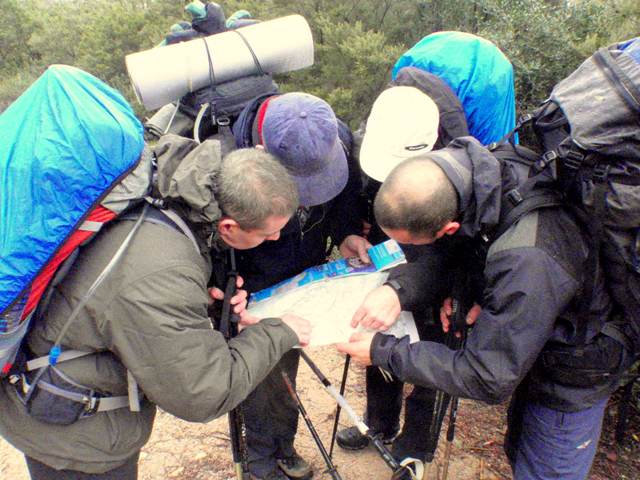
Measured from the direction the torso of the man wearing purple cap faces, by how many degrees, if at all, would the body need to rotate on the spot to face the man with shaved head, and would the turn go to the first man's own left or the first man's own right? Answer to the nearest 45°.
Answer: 0° — they already face them

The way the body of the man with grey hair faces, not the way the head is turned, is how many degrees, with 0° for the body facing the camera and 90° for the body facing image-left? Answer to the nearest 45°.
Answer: approximately 270°

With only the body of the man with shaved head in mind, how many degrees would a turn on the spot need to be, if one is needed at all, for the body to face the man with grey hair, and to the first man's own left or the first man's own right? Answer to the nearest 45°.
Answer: approximately 45° to the first man's own left

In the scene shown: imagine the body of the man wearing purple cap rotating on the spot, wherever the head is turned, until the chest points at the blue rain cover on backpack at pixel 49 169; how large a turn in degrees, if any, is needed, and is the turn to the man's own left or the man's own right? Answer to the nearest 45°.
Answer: approximately 90° to the man's own right

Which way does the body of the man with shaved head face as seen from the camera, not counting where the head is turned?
to the viewer's left

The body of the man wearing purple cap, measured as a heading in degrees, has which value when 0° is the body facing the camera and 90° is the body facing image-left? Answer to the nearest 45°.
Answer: approximately 315°

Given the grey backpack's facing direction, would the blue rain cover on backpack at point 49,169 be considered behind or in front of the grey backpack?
behind

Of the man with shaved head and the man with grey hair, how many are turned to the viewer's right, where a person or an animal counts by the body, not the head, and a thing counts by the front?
1
